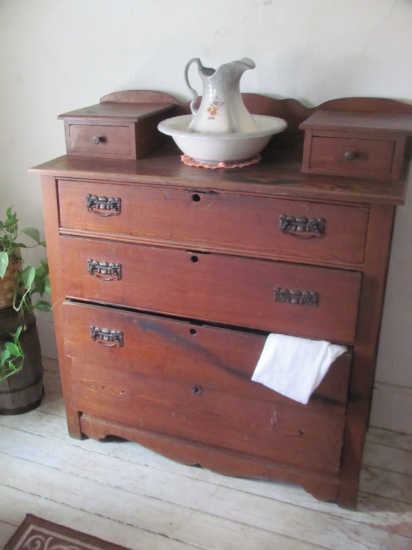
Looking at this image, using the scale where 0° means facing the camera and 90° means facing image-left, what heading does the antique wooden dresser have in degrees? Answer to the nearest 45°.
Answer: approximately 0°

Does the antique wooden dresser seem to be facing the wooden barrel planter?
no

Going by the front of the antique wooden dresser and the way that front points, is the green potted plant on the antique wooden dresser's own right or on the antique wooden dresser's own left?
on the antique wooden dresser's own right

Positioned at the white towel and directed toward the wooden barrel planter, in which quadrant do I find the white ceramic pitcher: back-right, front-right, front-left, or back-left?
front-right

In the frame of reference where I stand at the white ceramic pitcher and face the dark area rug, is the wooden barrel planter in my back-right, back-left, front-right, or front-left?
front-right

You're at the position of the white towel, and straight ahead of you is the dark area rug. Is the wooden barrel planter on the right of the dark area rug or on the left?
right

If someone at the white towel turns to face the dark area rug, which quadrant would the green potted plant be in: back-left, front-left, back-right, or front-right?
front-right
